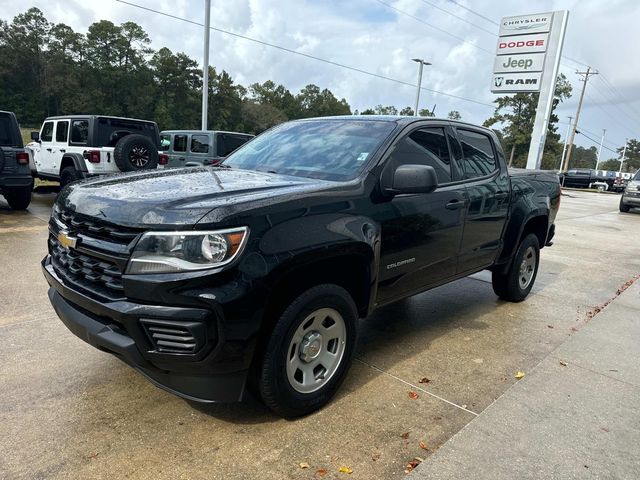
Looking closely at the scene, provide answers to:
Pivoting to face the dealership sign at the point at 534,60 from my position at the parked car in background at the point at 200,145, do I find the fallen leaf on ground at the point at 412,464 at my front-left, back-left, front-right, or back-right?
back-right

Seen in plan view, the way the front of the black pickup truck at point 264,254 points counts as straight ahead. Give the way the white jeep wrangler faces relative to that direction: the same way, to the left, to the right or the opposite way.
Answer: to the right

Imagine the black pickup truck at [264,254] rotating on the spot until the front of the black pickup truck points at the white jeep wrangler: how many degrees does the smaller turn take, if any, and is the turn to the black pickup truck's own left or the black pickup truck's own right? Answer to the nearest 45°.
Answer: approximately 90° to the black pickup truck's own right

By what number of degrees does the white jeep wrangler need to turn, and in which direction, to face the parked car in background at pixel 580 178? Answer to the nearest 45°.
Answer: approximately 90° to its right

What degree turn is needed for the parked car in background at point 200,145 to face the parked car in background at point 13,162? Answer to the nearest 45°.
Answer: approximately 90° to its left

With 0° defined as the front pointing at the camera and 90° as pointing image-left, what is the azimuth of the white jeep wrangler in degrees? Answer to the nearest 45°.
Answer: approximately 135°

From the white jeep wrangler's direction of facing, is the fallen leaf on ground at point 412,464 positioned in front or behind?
behind

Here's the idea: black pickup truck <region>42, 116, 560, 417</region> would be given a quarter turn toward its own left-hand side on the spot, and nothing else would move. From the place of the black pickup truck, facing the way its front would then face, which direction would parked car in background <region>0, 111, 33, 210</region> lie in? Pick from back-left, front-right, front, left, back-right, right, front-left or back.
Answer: back

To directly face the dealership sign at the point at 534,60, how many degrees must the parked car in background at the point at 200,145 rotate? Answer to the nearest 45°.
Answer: approximately 90° to its right

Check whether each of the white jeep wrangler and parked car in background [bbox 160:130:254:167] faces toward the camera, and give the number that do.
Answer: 0
